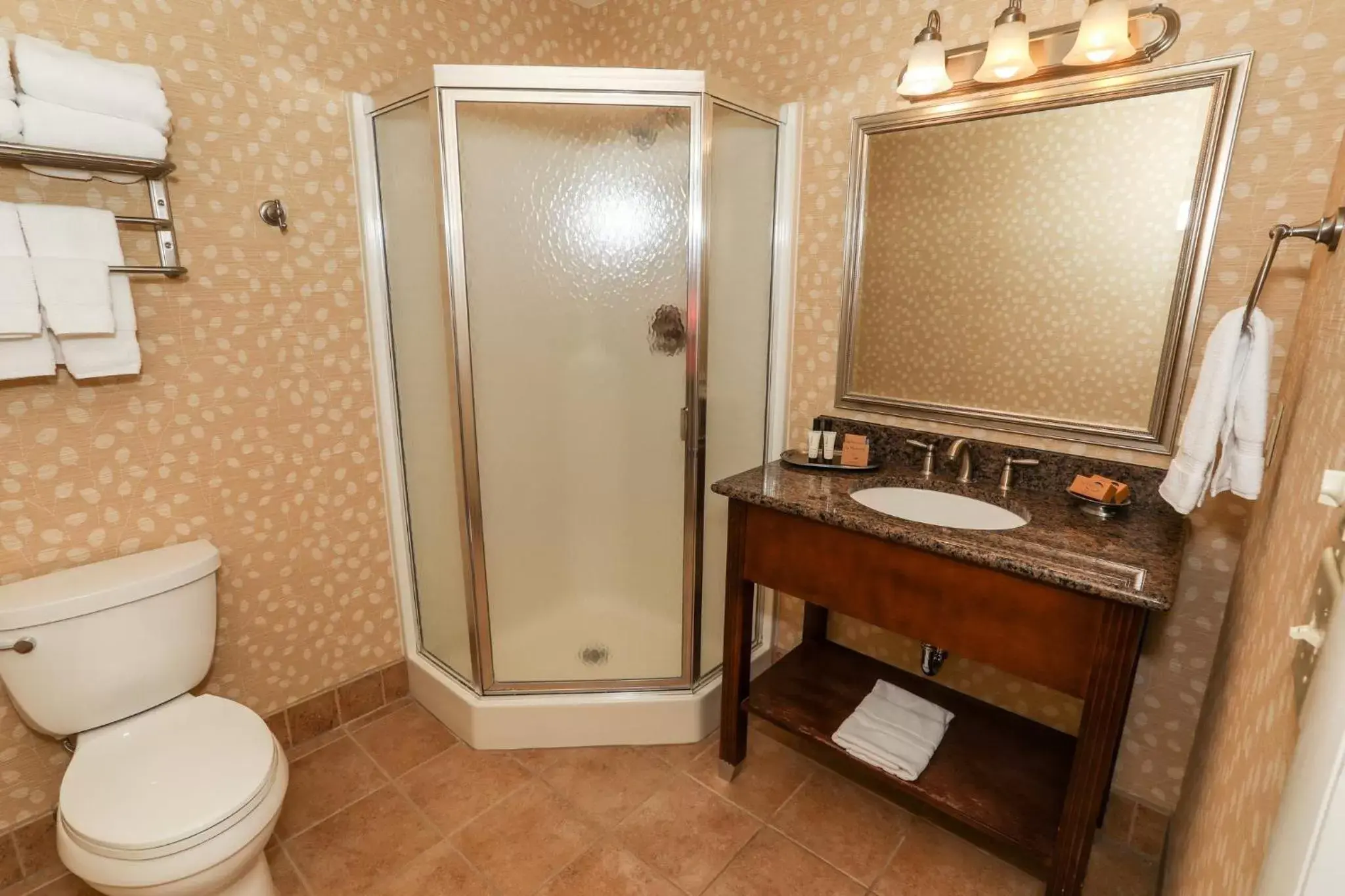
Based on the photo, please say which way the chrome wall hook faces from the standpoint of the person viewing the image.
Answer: facing the viewer and to the right of the viewer

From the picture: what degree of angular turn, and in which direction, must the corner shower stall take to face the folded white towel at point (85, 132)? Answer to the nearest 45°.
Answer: approximately 90° to its right

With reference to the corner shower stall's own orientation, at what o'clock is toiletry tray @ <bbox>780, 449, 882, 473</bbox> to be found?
The toiletry tray is roughly at 10 o'clock from the corner shower stall.

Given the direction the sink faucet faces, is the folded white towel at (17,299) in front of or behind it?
in front

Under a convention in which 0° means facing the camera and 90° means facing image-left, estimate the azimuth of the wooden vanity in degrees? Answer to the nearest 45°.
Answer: approximately 45°

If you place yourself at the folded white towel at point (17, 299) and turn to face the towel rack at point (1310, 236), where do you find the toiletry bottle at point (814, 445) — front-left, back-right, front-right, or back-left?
front-left

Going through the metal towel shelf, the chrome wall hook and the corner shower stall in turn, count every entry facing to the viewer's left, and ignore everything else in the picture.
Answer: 0

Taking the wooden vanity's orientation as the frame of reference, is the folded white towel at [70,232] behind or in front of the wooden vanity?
in front

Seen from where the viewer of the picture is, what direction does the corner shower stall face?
facing the viewer

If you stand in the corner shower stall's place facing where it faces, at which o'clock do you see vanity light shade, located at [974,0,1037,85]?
The vanity light shade is roughly at 10 o'clock from the corner shower stall.

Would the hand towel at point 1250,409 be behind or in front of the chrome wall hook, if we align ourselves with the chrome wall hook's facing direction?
in front

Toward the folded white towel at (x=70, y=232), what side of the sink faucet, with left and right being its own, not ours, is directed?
front

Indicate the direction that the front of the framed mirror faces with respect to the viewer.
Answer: facing the viewer and to the left of the viewer

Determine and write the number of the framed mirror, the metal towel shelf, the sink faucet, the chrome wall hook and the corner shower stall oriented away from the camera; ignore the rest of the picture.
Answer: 0
